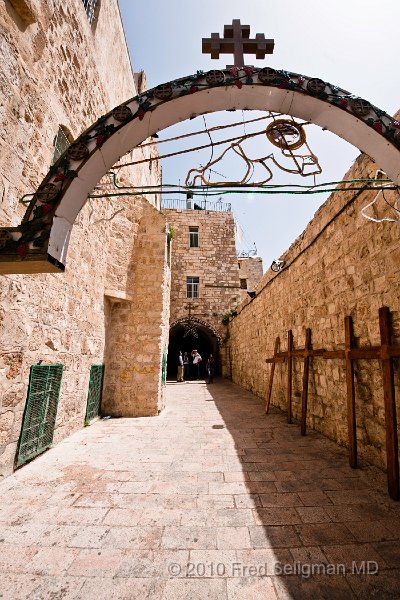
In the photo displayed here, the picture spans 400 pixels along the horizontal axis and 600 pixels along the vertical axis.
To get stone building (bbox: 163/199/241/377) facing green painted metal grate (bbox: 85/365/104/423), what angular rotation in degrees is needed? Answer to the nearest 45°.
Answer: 0° — it already faces it

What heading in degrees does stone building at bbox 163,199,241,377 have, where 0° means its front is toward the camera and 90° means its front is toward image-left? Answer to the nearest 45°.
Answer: approximately 0°

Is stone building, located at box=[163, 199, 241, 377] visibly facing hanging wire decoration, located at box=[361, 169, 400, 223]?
yes

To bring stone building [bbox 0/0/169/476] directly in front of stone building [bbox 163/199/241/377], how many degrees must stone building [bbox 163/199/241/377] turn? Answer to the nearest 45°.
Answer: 0° — it already faces it
